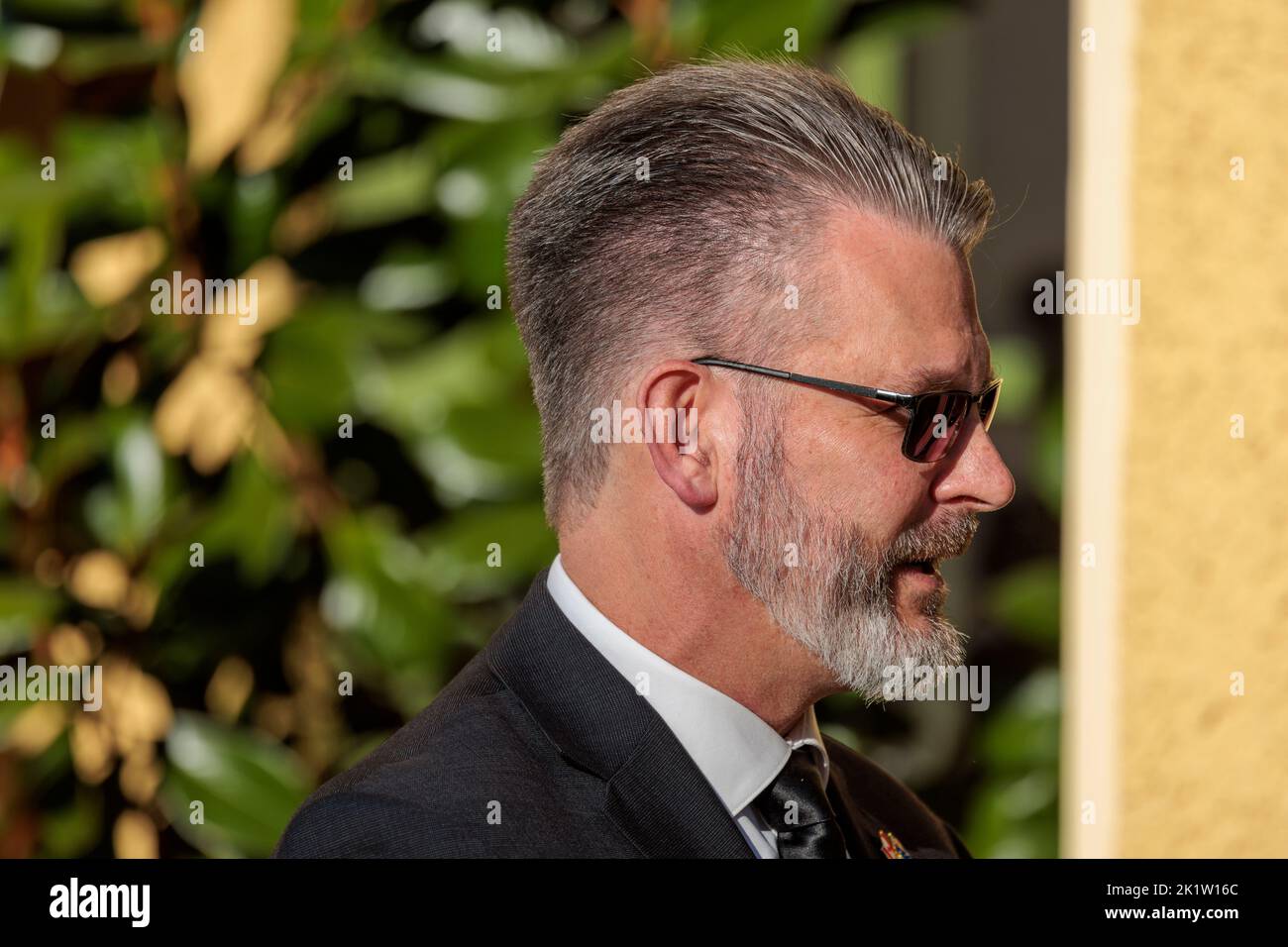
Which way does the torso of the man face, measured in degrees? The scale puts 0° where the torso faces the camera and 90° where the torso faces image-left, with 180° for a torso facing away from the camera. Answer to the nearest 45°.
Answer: approximately 315°

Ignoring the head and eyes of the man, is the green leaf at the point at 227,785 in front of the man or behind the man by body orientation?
behind

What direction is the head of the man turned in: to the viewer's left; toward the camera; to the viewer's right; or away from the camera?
to the viewer's right
